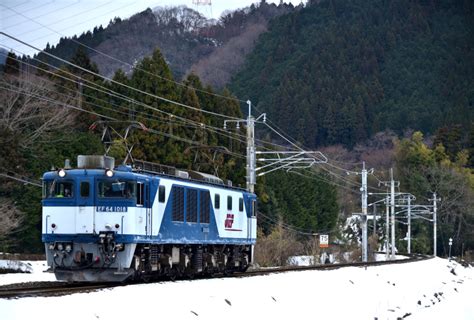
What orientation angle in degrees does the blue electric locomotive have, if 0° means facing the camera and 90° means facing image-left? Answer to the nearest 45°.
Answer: approximately 45°
